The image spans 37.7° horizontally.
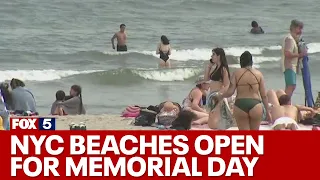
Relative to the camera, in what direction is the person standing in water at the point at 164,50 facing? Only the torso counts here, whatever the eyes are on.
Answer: away from the camera

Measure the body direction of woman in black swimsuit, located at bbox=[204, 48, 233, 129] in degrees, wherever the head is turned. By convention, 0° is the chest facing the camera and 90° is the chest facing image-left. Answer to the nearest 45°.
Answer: approximately 45°

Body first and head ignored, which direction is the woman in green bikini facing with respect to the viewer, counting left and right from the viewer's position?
facing away from the viewer

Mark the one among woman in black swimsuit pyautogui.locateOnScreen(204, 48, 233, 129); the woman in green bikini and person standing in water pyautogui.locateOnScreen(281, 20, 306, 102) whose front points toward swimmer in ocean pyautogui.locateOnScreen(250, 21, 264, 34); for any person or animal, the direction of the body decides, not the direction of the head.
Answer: the woman in green bikini
